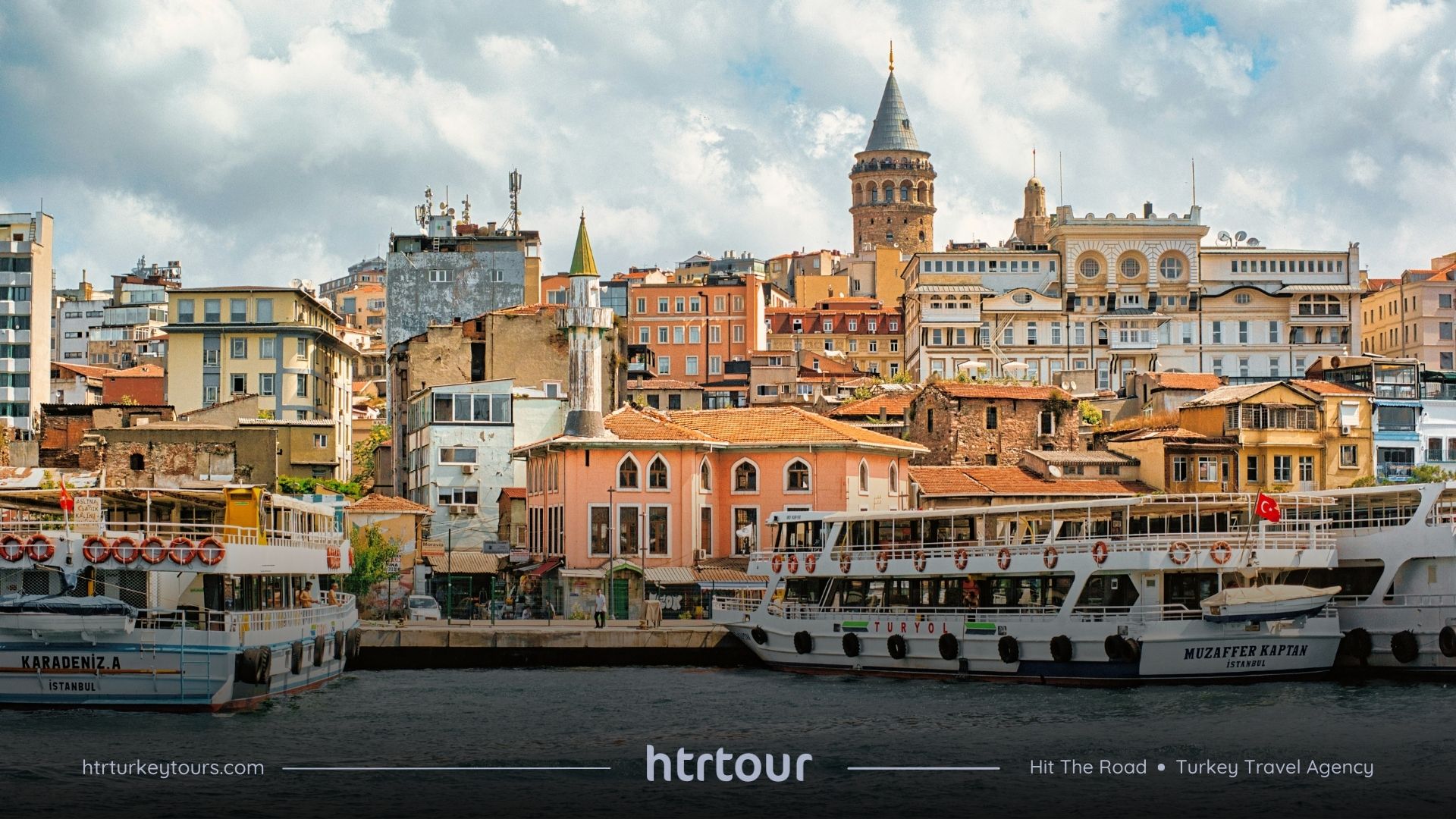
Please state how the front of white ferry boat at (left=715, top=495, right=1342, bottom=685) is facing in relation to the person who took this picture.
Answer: facing away from the viewer and to the left of the viewer

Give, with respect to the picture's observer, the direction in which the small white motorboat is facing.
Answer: facing to the right of the viewer

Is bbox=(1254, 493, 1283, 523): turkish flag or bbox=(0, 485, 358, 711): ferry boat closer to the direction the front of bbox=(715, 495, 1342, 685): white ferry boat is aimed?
the ferry boat

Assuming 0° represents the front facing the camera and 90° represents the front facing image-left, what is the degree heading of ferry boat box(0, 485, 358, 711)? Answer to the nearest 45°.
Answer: approximately 225°

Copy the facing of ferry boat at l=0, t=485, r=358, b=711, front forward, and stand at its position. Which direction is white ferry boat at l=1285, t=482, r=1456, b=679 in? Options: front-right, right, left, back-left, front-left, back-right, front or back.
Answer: front-right

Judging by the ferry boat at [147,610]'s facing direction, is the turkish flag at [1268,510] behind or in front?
in front

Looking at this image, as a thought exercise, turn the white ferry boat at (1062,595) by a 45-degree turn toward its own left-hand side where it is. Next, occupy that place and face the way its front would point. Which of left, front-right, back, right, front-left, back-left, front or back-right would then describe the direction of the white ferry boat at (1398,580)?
back
